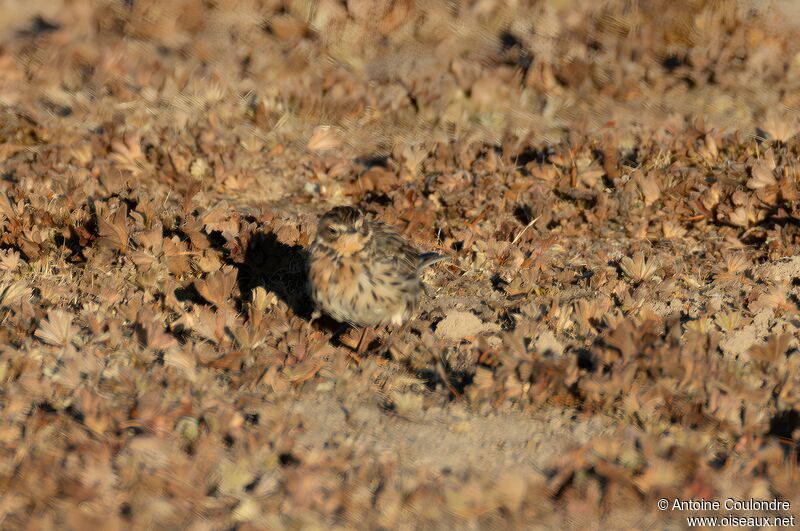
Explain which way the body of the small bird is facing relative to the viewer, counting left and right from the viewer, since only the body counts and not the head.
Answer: facing the viewer and to the left of the viewer
